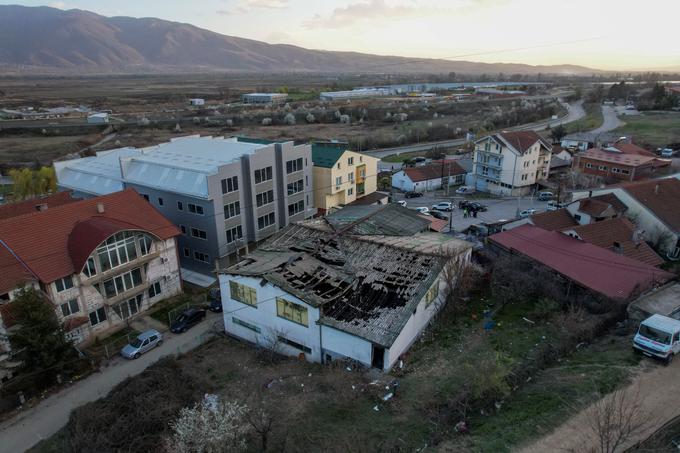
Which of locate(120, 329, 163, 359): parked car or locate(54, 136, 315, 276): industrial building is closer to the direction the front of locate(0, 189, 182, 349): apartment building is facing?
the parked car

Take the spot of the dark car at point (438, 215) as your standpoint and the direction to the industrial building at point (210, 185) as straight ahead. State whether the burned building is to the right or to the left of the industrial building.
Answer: left

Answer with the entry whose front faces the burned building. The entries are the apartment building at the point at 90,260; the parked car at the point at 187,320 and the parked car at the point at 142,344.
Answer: the apartment building

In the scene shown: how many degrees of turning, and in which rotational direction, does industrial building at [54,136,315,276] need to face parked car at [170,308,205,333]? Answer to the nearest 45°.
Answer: approximately 45° to its right

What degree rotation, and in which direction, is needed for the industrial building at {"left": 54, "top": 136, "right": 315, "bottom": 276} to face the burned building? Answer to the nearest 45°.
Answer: approximately 45° to its right

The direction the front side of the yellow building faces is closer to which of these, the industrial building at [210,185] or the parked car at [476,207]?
the parked car

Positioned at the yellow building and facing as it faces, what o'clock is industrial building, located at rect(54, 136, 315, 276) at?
The industrial building is roughly at 3 o'clock from the yellow building.

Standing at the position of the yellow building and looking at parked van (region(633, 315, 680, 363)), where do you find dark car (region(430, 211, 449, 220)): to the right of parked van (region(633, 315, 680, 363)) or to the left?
left

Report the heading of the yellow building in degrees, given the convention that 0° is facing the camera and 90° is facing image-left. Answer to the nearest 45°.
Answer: approximately 315°
